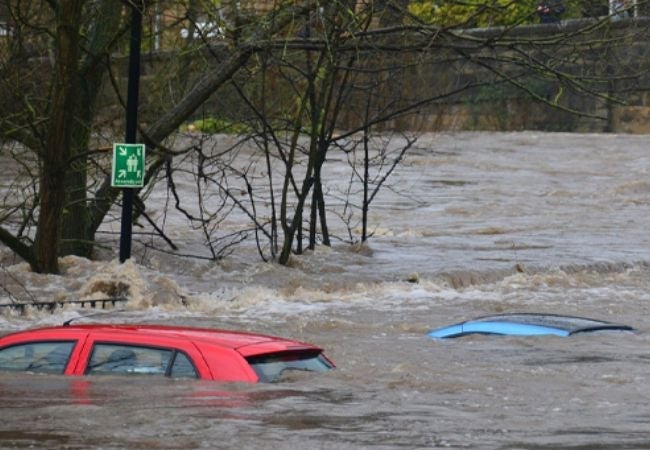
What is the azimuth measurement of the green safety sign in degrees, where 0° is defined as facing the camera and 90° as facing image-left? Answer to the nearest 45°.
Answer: approximately 0°

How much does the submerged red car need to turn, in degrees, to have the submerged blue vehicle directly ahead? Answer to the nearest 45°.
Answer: approximately 90° to its right

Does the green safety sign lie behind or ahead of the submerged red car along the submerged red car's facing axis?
ahead

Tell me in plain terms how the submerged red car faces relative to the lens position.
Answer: facing away from the viewer and to the left of the viewer

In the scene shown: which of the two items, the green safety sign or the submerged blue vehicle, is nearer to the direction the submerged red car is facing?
the green safety sign

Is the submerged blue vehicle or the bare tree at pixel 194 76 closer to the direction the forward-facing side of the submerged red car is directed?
the bare tree

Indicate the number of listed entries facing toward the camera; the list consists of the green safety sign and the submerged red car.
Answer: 1

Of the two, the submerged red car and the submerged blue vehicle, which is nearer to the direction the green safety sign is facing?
the submerged red car

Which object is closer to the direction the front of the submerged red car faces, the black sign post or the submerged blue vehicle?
the black sign post

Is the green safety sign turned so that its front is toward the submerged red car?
yes

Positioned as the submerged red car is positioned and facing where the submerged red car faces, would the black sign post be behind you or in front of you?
in front
